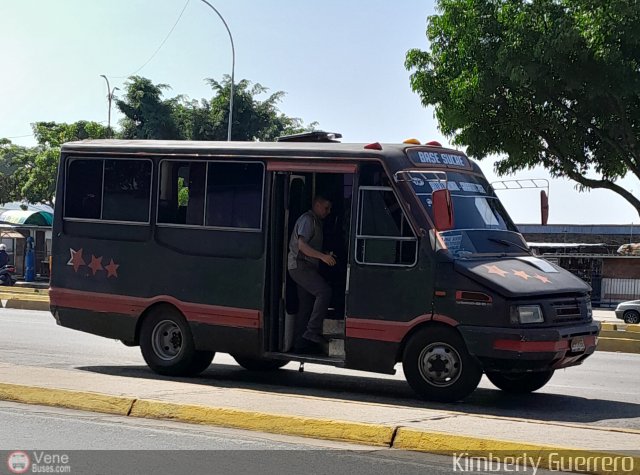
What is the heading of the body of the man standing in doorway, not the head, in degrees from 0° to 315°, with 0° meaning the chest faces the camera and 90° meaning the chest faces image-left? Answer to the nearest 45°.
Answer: approximately 270°

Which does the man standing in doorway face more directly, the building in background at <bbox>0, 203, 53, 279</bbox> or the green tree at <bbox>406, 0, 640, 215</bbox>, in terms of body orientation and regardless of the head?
the green tree

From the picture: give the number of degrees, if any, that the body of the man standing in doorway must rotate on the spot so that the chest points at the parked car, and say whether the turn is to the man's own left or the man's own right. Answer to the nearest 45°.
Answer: approximately 45° to the man's own left

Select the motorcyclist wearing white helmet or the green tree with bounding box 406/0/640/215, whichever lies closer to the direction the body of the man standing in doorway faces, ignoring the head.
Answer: the green tree

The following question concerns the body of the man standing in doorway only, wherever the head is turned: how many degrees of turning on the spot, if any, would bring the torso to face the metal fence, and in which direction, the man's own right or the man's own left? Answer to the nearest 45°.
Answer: approximately 45° to the man's own left

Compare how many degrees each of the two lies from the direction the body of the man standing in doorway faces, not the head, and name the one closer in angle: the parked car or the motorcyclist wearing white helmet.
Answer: the parked car

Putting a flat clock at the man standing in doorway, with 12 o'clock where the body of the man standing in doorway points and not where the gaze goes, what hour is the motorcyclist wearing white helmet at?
The motorcyclist wearing white helmet is roughly at 8 o'clock from the man standing in doorway.

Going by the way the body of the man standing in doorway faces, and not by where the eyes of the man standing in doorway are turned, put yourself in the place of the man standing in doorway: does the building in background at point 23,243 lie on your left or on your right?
on your left

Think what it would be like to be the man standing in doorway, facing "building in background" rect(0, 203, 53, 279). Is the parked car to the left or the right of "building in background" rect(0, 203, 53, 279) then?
right
